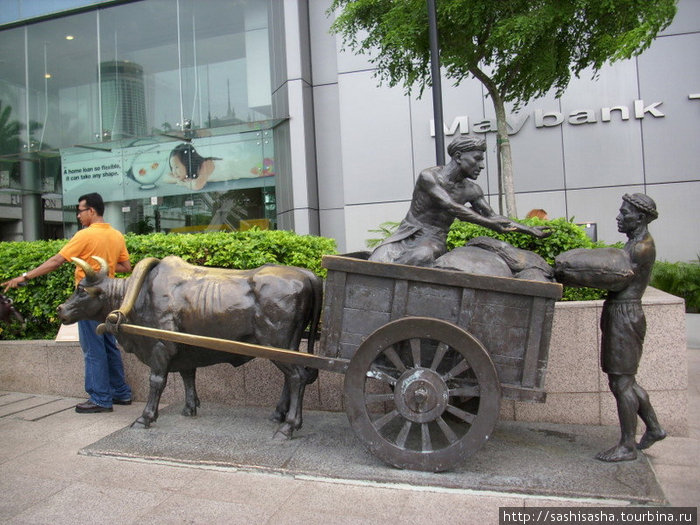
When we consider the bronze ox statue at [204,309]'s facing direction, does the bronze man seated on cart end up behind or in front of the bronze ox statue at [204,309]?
behind

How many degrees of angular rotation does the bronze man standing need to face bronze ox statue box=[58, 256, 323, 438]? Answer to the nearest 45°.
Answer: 0° — it already faces it

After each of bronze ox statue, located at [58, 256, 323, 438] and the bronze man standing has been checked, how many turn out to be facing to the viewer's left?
2

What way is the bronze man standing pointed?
to the viewer's left

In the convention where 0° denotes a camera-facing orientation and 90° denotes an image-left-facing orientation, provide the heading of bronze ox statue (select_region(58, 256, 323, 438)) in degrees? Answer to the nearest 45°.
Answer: approximately 90°

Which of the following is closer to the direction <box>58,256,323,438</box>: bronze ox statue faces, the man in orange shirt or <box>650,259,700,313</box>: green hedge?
the man in orange shirt
